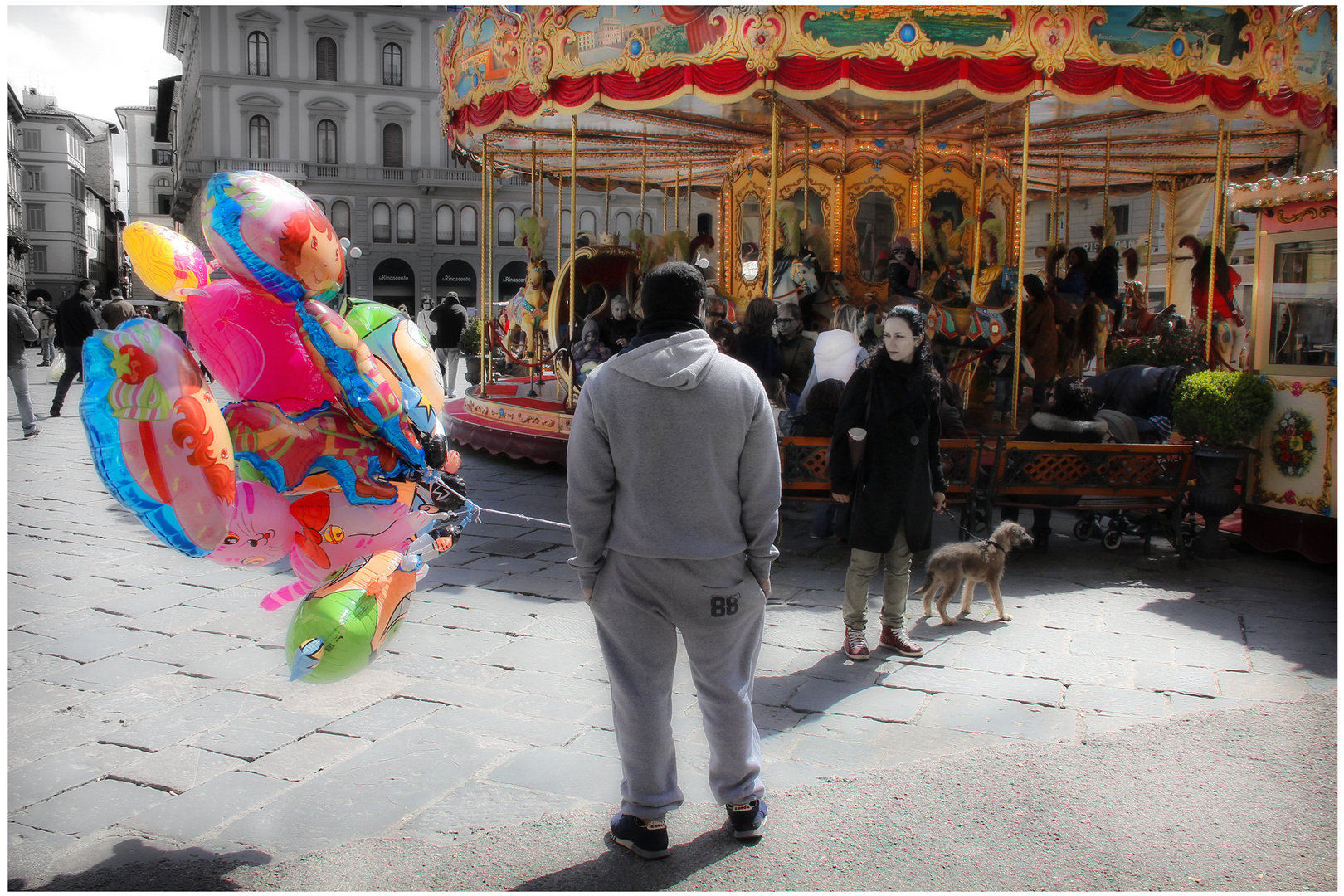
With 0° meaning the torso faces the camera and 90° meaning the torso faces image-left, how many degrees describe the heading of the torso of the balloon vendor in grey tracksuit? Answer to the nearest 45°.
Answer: approximately 180°

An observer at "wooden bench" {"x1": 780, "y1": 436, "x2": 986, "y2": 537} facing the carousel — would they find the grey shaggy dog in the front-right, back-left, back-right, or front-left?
back-right

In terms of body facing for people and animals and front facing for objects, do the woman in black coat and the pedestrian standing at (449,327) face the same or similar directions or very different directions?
very different directions

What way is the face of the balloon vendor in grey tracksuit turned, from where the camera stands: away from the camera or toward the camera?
away from the camera

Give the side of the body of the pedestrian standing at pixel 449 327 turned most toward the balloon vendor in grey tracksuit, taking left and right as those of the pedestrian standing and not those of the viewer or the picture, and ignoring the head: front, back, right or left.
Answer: back

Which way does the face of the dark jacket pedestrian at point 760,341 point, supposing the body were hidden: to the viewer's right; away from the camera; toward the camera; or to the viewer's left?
away from the camera

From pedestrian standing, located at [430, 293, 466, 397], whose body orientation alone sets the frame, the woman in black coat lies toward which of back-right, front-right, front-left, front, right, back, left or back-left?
back

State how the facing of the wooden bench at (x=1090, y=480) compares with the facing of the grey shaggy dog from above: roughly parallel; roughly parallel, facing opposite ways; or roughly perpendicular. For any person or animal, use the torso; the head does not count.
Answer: roughly perpendicular

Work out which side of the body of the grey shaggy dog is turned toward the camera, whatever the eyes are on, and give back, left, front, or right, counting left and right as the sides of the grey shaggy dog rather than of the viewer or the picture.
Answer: right

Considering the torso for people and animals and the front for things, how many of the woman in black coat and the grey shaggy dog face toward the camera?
1

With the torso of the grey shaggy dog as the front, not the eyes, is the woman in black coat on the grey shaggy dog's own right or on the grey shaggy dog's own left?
on the grey shaggy dog's own right
